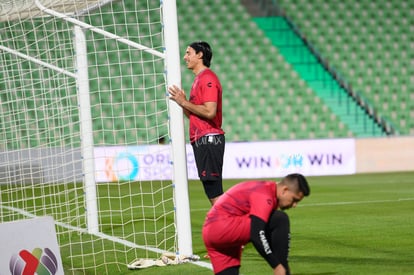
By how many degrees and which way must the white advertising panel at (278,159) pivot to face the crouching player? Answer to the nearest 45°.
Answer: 0° — it already faces them

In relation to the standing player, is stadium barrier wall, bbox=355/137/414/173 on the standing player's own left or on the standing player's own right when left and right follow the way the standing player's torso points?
on the standing player's own right

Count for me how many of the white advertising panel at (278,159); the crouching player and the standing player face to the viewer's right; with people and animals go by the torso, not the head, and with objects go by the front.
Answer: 1

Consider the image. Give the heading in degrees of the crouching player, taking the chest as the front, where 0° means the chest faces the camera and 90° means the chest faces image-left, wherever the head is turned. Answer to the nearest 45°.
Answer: approximately 270°

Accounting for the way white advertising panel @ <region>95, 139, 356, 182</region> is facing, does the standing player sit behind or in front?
in front

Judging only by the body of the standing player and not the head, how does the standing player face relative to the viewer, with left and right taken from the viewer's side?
facing to the left of the viewer

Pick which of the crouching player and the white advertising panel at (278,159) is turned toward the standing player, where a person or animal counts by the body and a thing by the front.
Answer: the white advertising panel

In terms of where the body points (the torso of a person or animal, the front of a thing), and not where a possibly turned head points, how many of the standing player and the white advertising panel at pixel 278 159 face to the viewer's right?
0

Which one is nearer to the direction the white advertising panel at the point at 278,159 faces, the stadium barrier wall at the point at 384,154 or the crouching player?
the crouching player

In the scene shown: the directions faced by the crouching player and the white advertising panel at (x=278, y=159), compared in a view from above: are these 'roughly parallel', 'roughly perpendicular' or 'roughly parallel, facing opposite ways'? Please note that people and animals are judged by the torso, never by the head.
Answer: roughly perpendicular

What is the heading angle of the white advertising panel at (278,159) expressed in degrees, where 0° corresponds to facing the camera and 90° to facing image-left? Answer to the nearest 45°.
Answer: approximately 0°

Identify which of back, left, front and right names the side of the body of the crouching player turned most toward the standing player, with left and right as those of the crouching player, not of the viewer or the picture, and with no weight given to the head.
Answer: left

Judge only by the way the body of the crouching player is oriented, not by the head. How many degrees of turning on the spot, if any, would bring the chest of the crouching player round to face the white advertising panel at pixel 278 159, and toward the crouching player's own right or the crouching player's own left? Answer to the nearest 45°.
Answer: approximately 90° to the crouching player's own left
